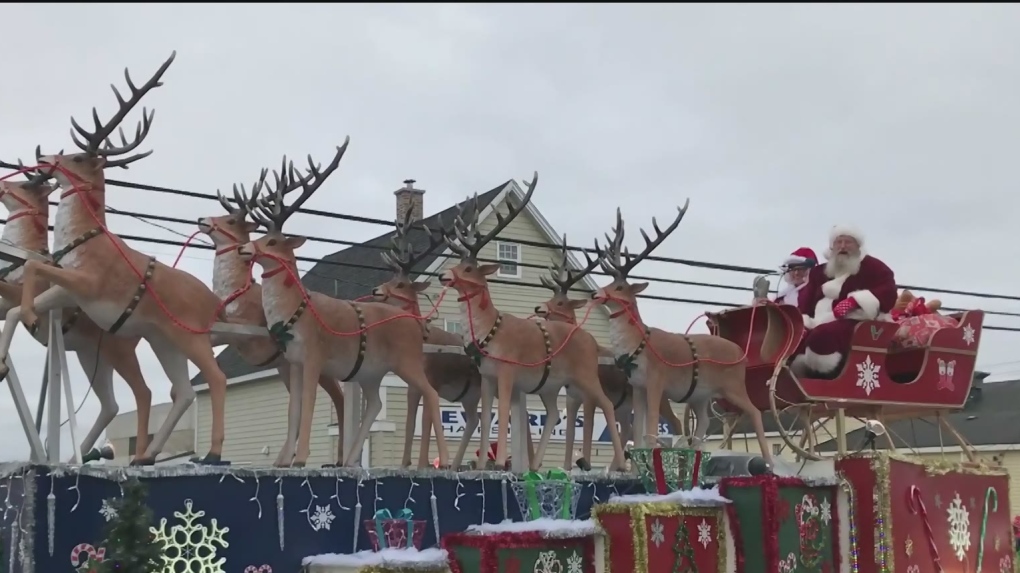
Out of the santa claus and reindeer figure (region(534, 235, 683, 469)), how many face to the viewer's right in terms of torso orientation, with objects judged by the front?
0

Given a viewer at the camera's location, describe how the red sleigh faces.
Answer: facing the viewer and to the left of the viewer

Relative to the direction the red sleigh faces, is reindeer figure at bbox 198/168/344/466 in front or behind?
in front

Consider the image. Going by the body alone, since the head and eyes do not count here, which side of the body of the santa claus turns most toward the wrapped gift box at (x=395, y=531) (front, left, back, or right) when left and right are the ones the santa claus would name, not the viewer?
front

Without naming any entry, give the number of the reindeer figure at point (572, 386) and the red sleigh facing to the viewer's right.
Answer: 0

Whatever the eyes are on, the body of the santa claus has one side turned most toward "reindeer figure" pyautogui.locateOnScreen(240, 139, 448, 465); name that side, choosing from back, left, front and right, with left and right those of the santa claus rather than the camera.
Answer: front

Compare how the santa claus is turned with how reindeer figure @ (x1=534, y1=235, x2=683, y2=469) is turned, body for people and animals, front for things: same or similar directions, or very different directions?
same or similar directions

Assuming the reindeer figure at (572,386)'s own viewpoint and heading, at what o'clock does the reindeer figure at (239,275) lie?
the reindeer figure at (239,275) is roughly at 12 o'clock from the reindeer figure at (572,386).

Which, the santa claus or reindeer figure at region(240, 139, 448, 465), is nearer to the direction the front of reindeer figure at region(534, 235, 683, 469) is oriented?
the reindeer figure

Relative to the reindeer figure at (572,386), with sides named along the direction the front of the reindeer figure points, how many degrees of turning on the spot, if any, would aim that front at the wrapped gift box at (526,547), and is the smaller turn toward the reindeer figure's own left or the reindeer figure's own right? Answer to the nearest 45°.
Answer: approximately 45° to the reindeer figure's own left

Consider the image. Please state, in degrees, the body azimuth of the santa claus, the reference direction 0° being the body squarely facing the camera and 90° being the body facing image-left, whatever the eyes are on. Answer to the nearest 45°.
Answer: approximately 45°

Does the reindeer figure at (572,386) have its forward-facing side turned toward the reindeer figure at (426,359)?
yes

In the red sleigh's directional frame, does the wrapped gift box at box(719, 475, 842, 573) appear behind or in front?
in front

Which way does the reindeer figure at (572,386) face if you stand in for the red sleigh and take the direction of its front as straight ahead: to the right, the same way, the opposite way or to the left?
the same way

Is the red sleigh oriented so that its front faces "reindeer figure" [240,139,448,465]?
yes

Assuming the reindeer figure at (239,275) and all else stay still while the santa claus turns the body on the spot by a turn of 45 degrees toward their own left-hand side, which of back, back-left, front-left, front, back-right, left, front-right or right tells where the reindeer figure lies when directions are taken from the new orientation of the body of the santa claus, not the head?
front-right
